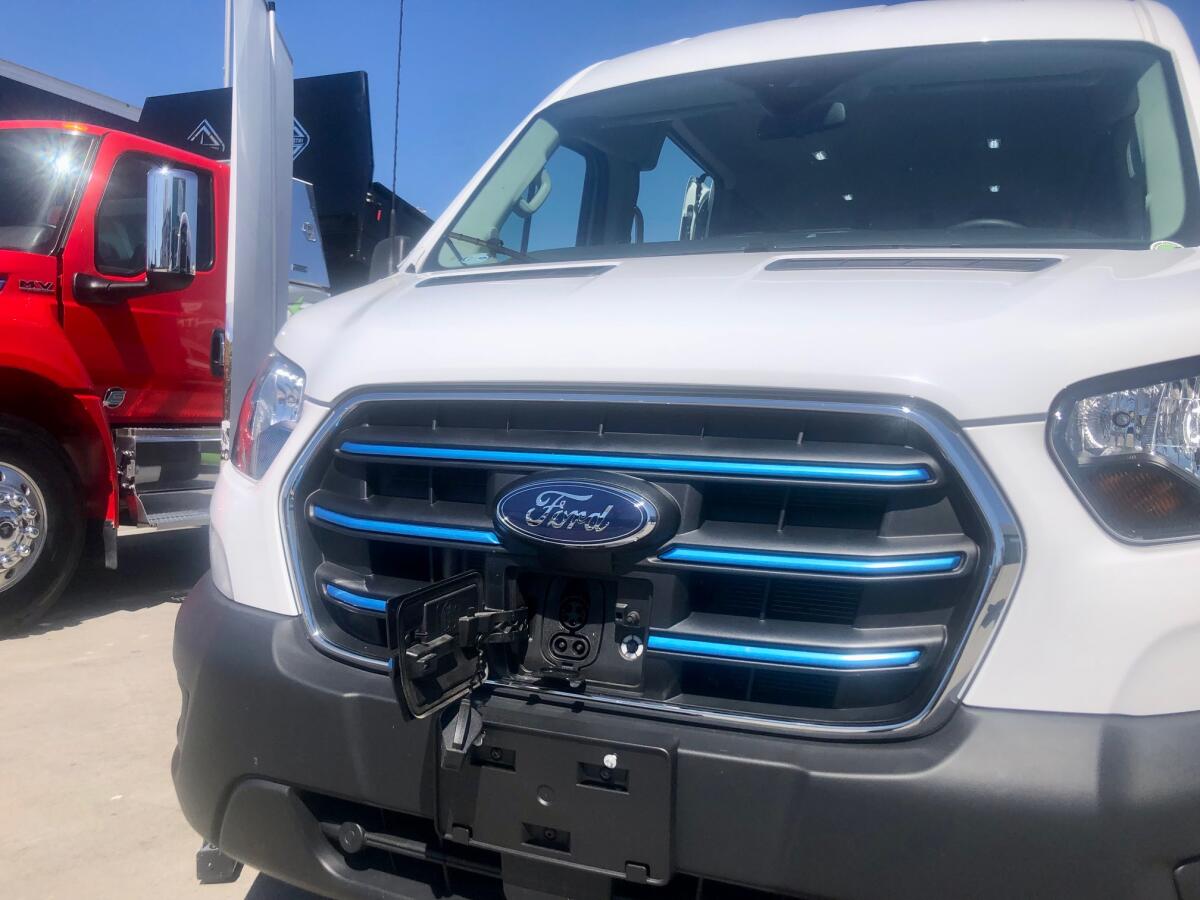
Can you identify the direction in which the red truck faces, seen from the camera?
facing the viewer and to the left of the viewer

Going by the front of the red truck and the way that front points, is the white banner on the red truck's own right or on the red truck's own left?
on the red truck's own left
